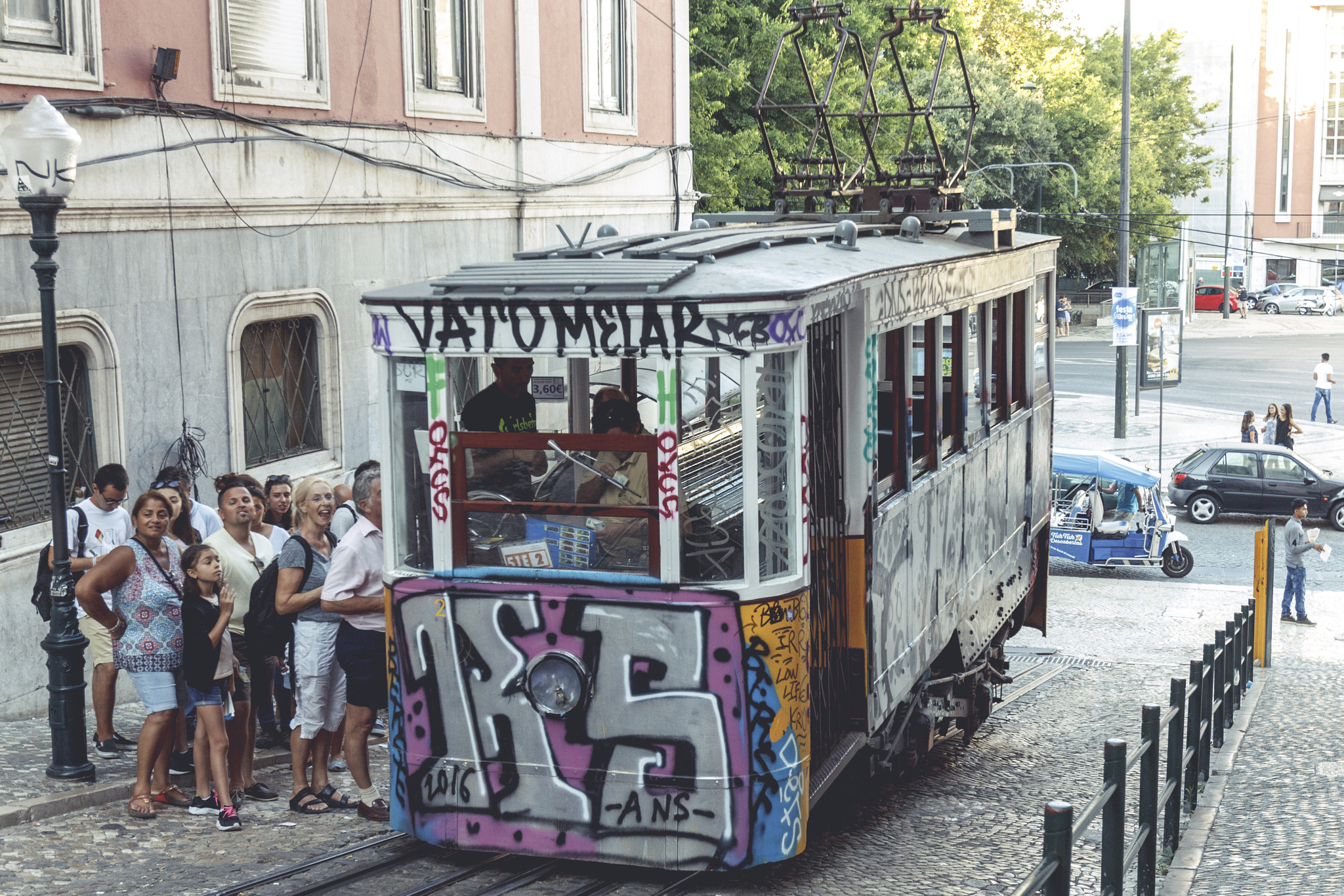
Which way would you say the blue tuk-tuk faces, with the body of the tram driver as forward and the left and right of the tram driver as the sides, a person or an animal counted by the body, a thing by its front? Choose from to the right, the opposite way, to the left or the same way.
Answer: to the left

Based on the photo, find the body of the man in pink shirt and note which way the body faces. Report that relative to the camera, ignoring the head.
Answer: to the viewer's right

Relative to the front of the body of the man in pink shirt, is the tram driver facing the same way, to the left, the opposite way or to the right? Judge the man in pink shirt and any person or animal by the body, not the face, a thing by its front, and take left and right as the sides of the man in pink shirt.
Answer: to the right

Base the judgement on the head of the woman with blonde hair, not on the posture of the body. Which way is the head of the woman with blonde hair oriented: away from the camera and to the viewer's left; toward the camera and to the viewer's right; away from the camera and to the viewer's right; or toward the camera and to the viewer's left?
toward the camera and to the viewer's right

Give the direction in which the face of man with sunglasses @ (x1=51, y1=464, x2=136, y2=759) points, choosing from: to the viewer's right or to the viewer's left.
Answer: to the viewer's right

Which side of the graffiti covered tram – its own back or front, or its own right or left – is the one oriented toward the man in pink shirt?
front

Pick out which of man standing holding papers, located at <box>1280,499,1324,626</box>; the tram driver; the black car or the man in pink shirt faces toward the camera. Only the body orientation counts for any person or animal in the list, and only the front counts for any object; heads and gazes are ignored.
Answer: the tram driver
